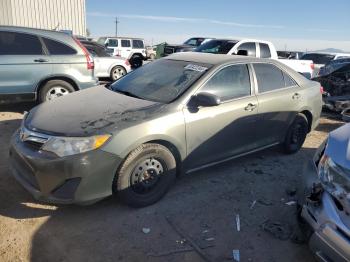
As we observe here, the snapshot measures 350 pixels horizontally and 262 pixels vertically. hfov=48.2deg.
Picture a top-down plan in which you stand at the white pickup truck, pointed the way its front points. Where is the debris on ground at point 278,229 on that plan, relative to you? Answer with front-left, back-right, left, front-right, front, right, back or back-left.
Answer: front-left

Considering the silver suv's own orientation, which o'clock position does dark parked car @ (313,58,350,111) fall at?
The dark parked car is roughly at 6 o'clock from the silver suv.

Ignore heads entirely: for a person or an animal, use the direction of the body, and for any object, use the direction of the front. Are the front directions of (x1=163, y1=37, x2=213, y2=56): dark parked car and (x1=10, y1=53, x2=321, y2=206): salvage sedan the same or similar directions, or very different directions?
same or similar directions

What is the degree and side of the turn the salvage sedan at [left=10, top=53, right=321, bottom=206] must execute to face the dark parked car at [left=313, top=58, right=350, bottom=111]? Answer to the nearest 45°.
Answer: approximately 180°

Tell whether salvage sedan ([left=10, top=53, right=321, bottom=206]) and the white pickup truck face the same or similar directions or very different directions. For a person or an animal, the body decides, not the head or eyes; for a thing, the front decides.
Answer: same or similar directions

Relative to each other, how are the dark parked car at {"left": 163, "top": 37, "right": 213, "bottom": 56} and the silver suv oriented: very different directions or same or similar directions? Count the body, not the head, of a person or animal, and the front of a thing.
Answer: same or similar directions

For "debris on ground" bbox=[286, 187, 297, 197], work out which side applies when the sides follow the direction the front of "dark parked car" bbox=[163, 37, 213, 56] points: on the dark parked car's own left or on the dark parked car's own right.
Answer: on the dark parked car's own left

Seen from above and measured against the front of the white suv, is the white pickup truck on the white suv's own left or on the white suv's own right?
on the white suv's own left

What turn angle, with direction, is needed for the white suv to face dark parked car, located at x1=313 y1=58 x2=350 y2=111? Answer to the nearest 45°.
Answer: approximately 90° to its left

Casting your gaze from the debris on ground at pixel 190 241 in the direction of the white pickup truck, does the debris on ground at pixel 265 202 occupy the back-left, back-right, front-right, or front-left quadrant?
front-right

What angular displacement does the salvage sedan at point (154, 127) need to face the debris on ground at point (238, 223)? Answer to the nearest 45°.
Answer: approximately 90° to its left

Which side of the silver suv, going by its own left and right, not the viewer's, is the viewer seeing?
left

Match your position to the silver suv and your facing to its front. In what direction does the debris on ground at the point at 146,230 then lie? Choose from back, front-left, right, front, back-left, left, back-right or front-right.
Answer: left

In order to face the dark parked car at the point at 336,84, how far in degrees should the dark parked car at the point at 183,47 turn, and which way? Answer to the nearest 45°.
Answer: approximately 90° to its left

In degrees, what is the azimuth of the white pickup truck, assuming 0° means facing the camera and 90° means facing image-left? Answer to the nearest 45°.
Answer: approximately 45°

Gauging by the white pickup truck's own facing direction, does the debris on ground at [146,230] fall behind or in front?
in front

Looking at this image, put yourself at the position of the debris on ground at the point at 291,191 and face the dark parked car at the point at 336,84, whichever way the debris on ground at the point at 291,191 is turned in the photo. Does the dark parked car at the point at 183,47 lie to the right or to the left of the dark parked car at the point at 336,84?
left
